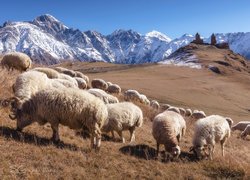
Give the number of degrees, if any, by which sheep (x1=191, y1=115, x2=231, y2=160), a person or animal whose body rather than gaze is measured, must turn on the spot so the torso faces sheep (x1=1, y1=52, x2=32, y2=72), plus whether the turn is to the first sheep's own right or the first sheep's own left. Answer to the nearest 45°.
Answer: approximately 45° to the first sheep's own right

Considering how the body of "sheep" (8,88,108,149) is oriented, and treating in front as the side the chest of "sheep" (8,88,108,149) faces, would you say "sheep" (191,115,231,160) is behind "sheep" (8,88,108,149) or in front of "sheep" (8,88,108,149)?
behind

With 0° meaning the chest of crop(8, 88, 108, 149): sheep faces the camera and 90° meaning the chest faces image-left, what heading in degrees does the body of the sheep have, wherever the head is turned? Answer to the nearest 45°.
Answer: approximately 90°

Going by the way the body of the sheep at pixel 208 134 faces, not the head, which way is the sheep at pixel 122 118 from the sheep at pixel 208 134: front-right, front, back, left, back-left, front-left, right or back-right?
front-right

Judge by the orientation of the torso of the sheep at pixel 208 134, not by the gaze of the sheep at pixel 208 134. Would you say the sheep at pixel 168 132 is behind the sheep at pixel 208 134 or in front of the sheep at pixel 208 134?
in front

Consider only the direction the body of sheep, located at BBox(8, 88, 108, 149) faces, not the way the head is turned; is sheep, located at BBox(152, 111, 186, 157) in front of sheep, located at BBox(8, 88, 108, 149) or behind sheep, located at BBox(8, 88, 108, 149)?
behind

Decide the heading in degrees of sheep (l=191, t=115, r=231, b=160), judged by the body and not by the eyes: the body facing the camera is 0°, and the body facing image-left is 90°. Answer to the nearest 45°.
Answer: approximately 45°

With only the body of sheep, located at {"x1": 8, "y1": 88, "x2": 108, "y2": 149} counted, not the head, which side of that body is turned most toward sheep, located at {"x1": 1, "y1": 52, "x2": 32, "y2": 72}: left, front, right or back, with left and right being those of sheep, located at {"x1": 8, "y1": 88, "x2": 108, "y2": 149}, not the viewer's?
right
